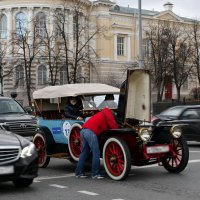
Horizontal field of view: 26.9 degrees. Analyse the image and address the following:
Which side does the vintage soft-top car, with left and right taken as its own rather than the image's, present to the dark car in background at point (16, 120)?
back

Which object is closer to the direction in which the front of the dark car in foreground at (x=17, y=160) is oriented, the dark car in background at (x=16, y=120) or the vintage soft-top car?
the vintage soft-top car

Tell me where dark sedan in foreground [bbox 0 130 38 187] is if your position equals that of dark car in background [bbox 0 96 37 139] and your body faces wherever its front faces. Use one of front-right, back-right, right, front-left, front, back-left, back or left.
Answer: front-right

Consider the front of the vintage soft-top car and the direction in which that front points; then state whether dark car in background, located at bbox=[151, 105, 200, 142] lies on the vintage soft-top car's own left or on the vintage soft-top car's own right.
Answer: on the vintage soft-top car's own left

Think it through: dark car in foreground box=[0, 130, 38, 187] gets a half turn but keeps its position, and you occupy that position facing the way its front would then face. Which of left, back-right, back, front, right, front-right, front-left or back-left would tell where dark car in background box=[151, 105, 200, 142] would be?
right

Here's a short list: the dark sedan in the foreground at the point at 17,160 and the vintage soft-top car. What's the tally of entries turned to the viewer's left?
0

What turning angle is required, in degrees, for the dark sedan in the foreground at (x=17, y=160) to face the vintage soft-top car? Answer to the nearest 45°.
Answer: approximately 90° to its left

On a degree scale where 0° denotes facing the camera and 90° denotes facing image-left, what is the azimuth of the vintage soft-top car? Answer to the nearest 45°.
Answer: approximately 315°

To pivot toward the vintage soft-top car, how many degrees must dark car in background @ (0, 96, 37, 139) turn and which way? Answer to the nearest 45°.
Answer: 0° — it already faces it

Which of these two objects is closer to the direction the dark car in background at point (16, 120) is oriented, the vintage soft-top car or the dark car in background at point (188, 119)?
the vintage soft-top car

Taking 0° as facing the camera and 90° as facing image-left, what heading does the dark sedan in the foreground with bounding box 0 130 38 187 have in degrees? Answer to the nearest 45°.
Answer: approximately 315°

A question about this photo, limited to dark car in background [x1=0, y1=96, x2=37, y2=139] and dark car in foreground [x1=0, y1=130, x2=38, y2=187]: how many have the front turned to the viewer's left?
0
